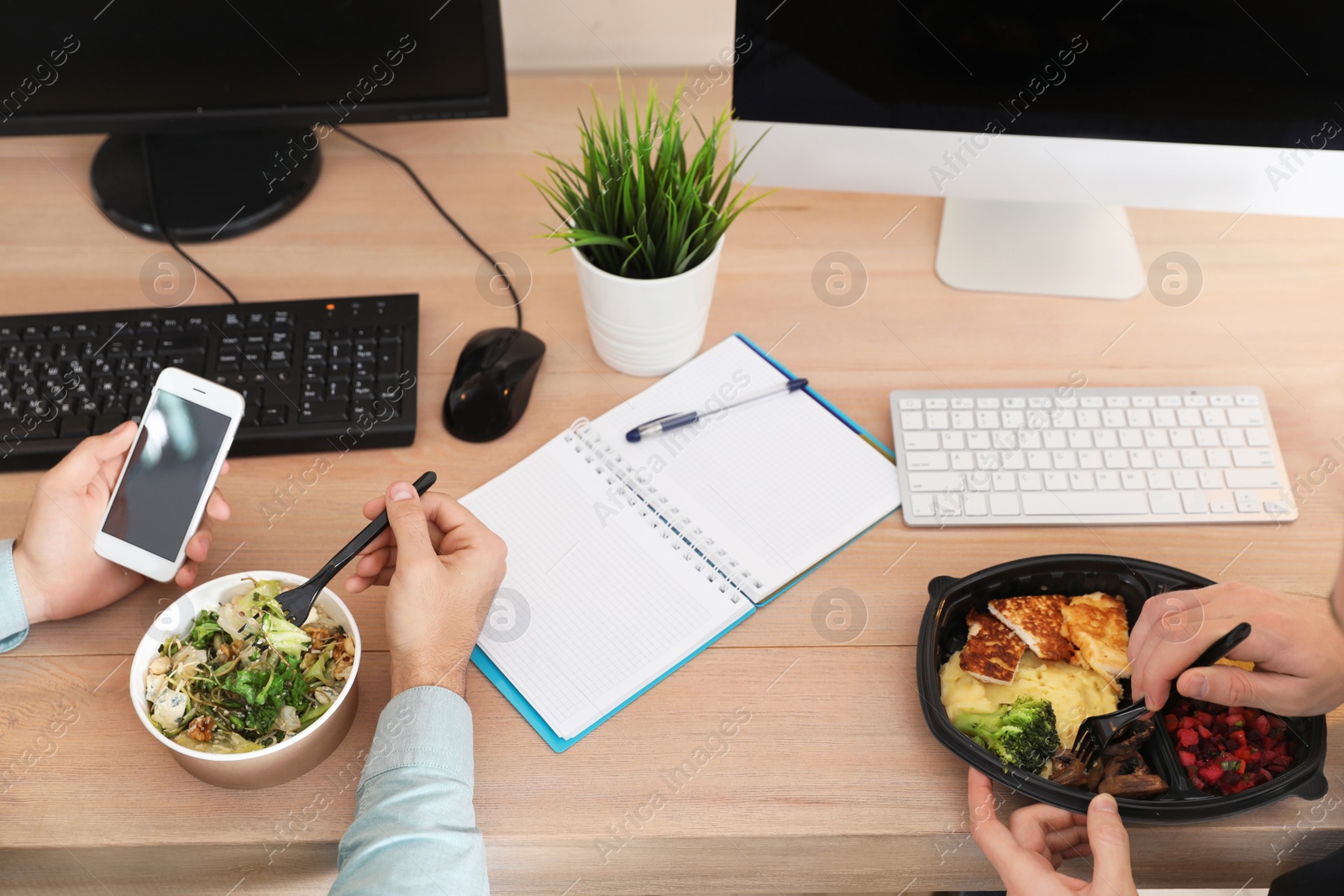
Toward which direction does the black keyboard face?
toward the camera

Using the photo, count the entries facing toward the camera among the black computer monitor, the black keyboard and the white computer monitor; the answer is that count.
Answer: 3

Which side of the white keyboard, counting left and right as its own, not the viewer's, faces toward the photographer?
front

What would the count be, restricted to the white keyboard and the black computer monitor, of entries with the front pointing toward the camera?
2

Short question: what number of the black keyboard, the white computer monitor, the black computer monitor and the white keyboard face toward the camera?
4

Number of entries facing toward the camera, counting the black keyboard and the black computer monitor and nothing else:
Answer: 2

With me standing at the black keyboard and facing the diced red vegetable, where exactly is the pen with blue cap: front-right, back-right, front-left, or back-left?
front-left

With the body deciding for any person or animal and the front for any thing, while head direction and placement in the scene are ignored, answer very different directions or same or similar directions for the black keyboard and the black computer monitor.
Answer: same or similar directions

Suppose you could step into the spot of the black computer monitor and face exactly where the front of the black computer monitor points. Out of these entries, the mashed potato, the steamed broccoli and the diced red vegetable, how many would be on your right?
0

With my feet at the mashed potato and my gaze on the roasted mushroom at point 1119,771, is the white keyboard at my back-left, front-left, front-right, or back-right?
back-left
